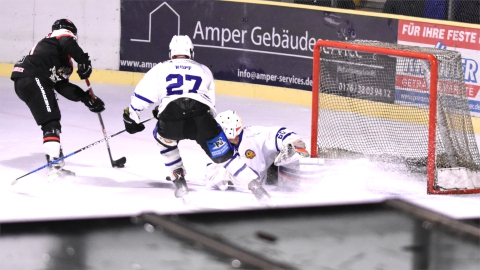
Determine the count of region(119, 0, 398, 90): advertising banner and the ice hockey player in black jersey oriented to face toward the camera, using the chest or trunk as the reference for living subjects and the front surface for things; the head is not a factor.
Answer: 1

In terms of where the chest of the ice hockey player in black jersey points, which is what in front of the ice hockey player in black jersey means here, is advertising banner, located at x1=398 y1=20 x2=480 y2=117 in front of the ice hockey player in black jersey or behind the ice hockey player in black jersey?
in front

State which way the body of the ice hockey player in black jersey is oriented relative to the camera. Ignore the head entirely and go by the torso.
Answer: to the viewer's right

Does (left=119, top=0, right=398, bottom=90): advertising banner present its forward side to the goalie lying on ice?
yes

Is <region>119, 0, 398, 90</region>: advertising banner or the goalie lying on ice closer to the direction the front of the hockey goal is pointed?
the goalie lying on ice

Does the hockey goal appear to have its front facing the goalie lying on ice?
yes

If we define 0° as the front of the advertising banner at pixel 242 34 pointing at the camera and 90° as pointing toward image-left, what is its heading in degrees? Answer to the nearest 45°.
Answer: approximately 0°

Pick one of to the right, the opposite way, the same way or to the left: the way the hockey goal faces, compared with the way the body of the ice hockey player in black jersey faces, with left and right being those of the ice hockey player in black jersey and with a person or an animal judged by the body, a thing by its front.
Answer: the opposite way

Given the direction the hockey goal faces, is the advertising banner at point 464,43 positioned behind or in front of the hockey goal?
behind

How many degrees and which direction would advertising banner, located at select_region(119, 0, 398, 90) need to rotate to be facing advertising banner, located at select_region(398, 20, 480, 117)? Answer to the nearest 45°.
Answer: approximately 45° to its left

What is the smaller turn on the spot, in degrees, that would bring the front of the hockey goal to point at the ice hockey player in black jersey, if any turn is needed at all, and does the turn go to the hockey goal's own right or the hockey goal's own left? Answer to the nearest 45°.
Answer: approximately 45° to the hockey goal's own right
